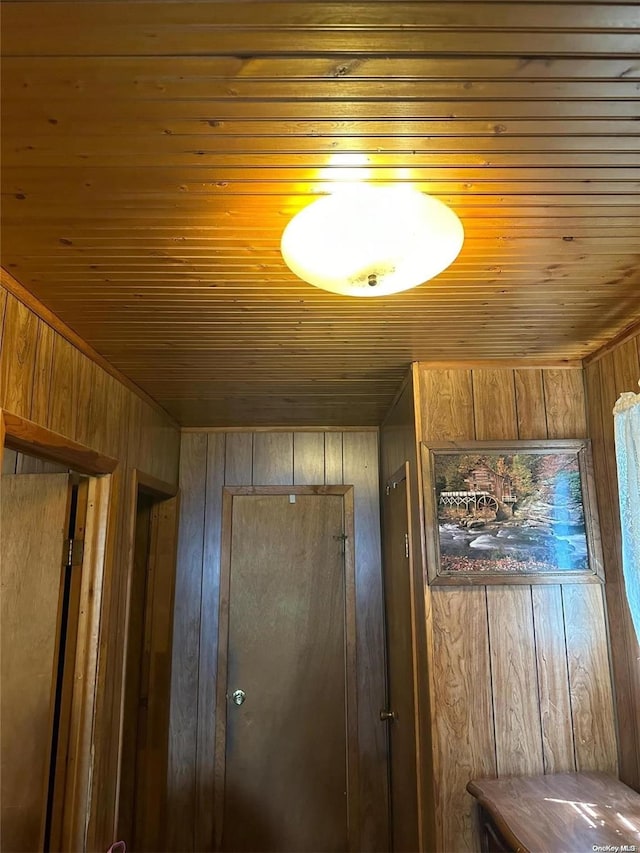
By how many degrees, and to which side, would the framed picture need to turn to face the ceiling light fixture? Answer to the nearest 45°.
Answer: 0° — it already faces it

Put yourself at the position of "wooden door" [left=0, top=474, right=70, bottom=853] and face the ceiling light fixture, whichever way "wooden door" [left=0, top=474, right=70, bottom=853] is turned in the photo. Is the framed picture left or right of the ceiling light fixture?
left

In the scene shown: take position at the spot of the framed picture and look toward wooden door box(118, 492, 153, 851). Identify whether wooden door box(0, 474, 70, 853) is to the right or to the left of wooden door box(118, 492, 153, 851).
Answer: left
